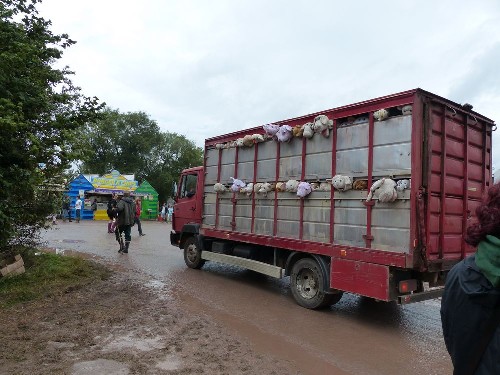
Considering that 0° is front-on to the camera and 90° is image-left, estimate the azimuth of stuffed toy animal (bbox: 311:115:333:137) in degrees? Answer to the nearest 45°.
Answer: approximately 45°

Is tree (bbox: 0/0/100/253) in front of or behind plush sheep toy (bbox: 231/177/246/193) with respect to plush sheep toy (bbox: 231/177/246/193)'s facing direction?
in front

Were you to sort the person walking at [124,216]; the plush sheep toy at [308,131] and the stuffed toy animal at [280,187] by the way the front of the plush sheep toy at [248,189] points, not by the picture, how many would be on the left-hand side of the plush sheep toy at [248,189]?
2

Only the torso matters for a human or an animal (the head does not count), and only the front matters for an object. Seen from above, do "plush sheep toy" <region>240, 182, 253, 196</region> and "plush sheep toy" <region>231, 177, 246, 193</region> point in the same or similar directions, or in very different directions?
same or similar directions

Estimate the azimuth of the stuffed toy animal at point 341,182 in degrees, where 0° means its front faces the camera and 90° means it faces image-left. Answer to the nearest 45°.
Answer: approximately 45°

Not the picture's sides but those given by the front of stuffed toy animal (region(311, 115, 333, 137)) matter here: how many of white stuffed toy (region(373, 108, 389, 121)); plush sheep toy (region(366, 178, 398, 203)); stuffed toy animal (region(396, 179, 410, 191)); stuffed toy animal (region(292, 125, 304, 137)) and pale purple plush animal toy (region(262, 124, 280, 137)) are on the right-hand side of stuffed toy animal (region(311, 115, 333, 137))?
2

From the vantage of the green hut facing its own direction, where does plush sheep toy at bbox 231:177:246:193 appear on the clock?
The plush sheep toy is roughly at 12 o'clock from the green hut.

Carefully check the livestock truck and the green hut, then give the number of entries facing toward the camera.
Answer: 1

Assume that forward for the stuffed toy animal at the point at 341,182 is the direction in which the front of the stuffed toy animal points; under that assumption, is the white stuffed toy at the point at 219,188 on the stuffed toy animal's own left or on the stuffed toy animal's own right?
on the stuffed toy animal's own right

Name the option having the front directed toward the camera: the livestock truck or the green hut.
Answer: the green hut

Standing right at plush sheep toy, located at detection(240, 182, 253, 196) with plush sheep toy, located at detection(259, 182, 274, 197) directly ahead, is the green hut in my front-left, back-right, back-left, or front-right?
back-left

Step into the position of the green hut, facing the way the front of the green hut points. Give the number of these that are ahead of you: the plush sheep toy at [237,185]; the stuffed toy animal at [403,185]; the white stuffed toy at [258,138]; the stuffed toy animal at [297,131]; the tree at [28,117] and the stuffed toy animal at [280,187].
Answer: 6

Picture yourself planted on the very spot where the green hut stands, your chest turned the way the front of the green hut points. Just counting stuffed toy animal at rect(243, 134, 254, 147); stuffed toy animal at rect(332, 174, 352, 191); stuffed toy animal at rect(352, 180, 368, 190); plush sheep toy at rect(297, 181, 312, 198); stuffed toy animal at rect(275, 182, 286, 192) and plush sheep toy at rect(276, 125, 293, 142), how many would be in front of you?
6

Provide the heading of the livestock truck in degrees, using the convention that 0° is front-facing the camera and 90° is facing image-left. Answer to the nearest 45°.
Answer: approximately 135°

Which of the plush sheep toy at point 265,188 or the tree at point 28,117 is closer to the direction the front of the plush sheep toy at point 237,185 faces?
the tree

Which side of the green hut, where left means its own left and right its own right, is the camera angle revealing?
front

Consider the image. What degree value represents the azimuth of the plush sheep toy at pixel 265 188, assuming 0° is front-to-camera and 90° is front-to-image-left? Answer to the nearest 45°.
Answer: approximately 45°
